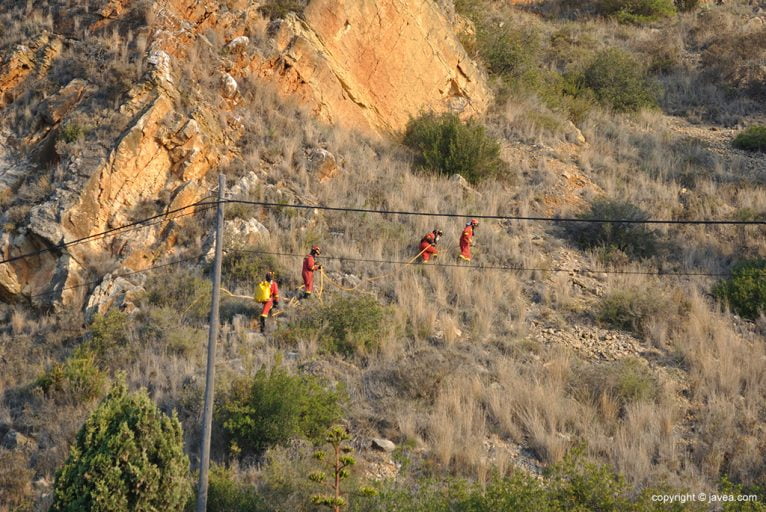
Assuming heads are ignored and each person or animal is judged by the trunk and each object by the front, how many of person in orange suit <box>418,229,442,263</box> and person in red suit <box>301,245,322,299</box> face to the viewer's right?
2

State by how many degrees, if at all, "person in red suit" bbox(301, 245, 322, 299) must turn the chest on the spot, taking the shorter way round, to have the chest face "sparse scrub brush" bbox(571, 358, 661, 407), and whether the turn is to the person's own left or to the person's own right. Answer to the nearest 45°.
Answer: approximately 45° to the person's own right

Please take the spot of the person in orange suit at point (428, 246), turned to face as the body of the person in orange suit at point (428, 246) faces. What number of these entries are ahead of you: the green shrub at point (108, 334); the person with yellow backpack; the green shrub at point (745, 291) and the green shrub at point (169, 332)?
1

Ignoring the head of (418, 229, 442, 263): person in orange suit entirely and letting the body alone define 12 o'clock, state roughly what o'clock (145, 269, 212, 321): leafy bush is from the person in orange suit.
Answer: The leafy bush is roughly at 5 o'clock from the person in orange suit.

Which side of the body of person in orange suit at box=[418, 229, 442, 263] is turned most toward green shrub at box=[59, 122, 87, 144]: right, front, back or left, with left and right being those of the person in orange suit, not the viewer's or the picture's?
back

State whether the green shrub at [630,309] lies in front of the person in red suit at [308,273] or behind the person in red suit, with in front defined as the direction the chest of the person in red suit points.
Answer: in front

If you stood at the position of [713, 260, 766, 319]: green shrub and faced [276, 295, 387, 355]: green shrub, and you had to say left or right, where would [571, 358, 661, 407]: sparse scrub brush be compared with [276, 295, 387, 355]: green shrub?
left

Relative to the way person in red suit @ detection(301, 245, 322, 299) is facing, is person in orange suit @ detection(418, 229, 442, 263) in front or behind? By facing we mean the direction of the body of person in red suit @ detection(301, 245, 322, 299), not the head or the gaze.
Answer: in front

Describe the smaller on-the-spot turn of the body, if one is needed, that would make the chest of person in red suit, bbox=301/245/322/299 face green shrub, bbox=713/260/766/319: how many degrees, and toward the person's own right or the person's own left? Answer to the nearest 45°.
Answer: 0° — they already face it

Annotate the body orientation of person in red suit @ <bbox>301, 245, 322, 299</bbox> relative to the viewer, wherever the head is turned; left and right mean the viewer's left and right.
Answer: facing to the right of the viewer

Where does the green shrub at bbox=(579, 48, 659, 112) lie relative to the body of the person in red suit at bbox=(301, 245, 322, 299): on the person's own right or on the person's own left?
on the person's own left

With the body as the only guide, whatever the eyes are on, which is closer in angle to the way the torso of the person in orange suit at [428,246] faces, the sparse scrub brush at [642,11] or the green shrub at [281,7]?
the sparse scrub brush

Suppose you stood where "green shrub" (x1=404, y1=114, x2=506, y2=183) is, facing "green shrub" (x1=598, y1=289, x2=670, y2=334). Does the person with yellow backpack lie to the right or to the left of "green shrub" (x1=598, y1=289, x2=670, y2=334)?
right

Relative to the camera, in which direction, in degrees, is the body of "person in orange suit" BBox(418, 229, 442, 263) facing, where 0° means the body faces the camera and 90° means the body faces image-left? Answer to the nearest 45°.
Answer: approximately 270°

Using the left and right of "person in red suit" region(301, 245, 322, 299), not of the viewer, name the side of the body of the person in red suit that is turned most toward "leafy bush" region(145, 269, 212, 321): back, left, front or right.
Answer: back

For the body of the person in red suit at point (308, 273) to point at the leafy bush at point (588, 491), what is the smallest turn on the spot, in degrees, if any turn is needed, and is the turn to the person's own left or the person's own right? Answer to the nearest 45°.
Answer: approximately 45° to the person's own right

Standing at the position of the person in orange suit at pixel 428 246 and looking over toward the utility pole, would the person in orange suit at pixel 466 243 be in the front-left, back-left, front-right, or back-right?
back-left
